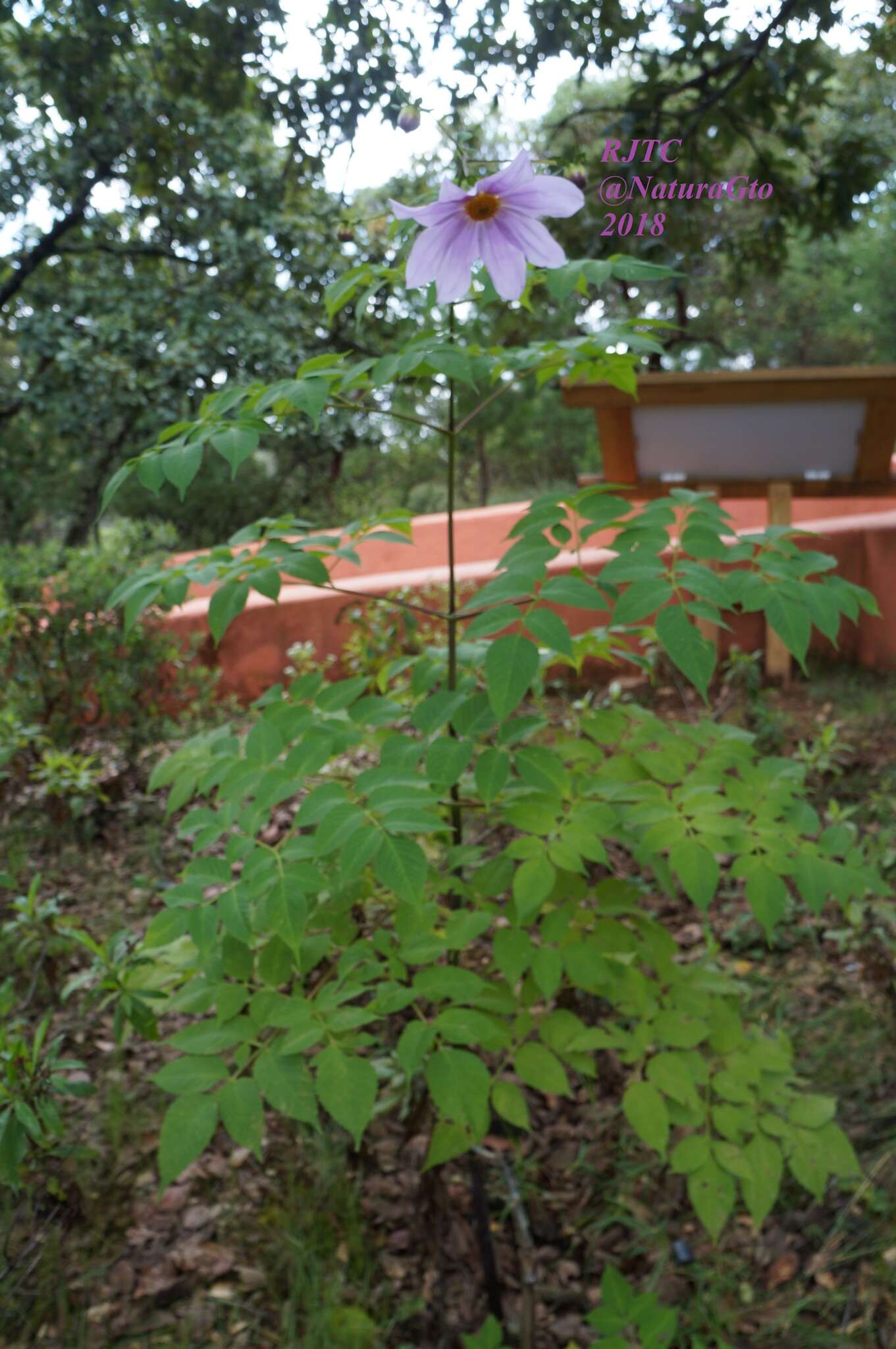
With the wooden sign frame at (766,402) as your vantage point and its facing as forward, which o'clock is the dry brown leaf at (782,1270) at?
The dry brown leaf is roughly at 12 o'clock from the wooden sign frame.

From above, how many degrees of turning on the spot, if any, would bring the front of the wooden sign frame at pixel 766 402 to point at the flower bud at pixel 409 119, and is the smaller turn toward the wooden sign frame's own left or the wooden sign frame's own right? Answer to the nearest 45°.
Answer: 0° — it already faces it

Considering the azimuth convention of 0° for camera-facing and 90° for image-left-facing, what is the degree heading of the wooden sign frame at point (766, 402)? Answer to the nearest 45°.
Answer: approximately 0°

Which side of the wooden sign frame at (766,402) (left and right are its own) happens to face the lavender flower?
front

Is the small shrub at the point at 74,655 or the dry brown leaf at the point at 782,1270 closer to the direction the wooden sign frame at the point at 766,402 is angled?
the dry brown leaf

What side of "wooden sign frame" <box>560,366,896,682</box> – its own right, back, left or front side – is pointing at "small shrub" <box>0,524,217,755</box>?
right

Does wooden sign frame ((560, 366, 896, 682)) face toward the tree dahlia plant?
yes
